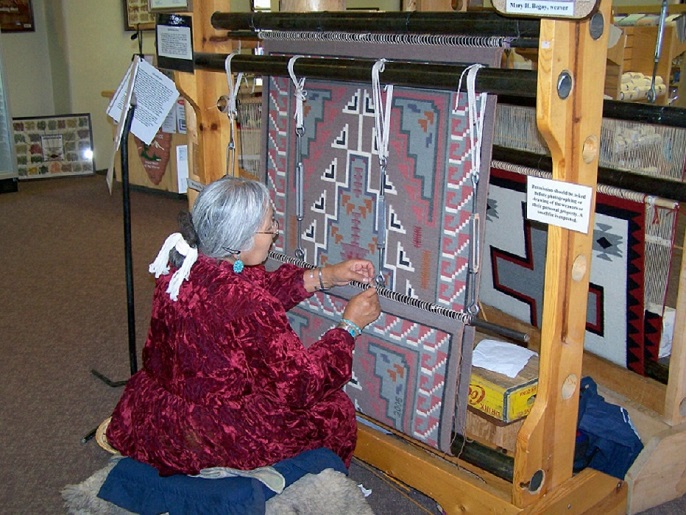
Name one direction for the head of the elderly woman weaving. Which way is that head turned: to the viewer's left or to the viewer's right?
to the viewer's right

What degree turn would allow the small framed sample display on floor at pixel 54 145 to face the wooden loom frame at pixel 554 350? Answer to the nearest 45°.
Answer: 0° — it already faces it

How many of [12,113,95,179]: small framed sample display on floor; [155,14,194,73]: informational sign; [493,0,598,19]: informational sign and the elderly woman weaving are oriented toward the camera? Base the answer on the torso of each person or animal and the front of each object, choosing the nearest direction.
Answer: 3

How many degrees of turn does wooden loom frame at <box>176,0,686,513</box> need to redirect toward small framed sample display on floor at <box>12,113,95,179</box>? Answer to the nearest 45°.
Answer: approximately 90° to its right

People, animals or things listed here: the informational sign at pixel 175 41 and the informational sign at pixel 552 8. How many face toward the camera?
2

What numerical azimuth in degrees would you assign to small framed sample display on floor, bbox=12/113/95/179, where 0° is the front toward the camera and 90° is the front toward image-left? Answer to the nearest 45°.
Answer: approximately 0°

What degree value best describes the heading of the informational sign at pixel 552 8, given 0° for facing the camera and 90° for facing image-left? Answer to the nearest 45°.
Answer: approximately 0°

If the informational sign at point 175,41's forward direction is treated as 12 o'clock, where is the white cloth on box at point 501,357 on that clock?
The white cloth on box is roughly at 10 o'clock from the informational sign.
